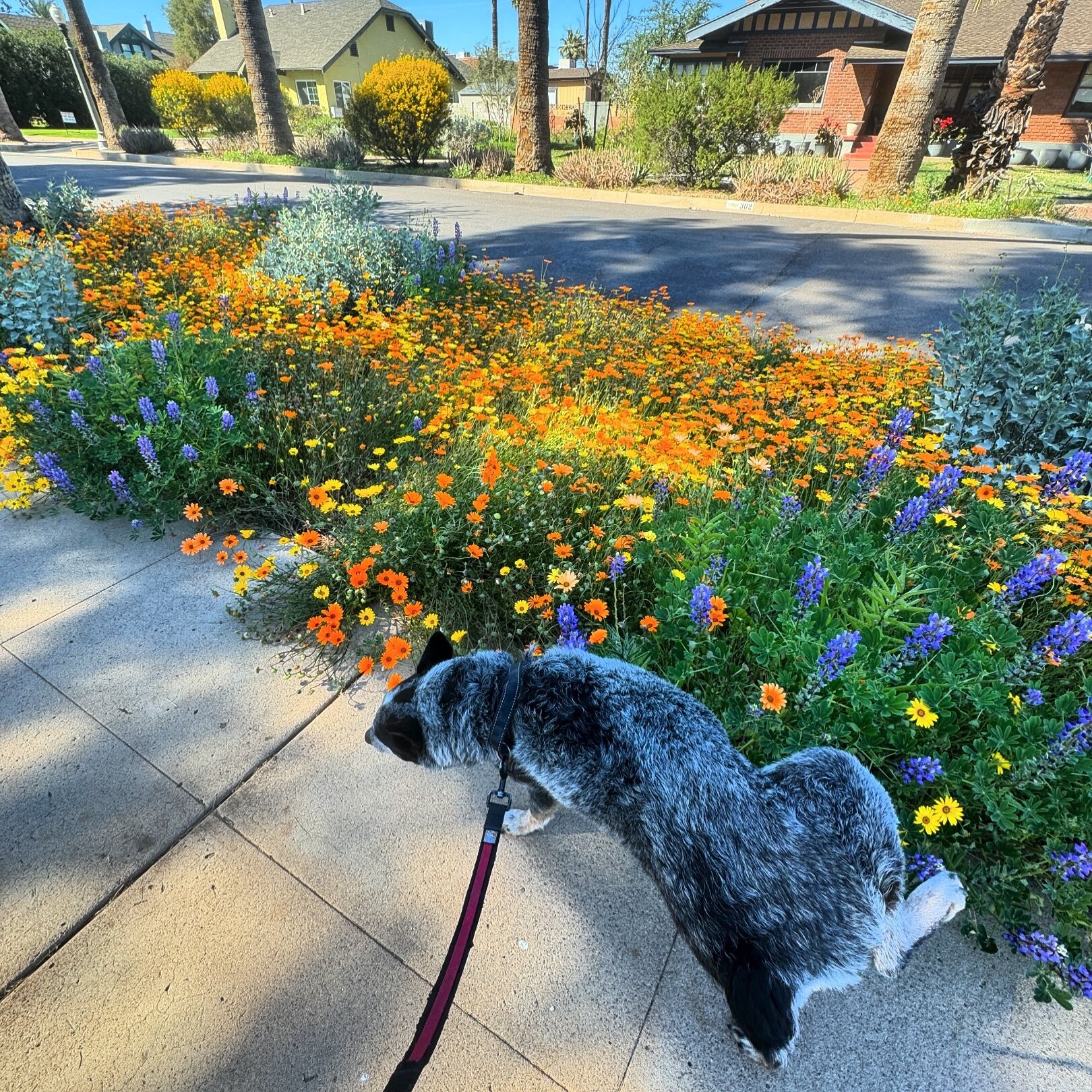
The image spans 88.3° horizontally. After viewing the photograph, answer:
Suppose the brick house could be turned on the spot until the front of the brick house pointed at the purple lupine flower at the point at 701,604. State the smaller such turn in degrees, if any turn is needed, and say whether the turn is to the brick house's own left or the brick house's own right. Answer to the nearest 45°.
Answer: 0° — it already faces it

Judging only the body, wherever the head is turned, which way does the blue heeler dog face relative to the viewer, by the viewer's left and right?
facing away from the viewer and to the left of the viewer

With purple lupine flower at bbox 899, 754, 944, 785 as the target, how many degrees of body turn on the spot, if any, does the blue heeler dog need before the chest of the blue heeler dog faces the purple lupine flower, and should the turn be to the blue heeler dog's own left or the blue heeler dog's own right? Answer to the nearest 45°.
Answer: approximately 90° to the blue heeler dog's own right

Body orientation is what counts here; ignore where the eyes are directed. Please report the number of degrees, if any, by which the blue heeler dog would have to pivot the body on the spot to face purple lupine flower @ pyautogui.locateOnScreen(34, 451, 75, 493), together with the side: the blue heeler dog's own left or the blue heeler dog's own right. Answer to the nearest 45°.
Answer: approximately 45° to the blue heeler dog's own left

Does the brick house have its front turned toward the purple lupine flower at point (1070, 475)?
yes

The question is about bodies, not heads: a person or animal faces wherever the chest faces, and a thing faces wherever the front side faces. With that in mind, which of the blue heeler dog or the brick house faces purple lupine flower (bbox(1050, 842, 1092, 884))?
the brick house

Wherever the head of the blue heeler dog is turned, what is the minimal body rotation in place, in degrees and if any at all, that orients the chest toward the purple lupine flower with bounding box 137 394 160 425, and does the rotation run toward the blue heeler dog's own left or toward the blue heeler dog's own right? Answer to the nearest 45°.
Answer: approximately 45° to the blue heeler dog's own left

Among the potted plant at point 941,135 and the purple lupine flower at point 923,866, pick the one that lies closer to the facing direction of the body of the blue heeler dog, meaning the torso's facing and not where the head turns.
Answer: the potted plant

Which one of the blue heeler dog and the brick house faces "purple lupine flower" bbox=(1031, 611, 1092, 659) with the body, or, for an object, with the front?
the brick house

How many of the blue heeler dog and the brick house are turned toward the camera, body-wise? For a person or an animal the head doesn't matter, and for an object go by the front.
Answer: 1

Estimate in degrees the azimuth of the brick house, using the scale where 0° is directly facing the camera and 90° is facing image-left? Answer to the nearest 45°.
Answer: approximately 0°

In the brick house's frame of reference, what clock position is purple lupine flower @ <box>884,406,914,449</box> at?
The purple lupine flower is roughly at 12 o'clock from the brick house.

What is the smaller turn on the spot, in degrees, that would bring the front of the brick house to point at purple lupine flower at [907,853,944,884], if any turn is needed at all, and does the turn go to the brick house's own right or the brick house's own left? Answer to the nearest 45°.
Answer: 0° — it already faces it
